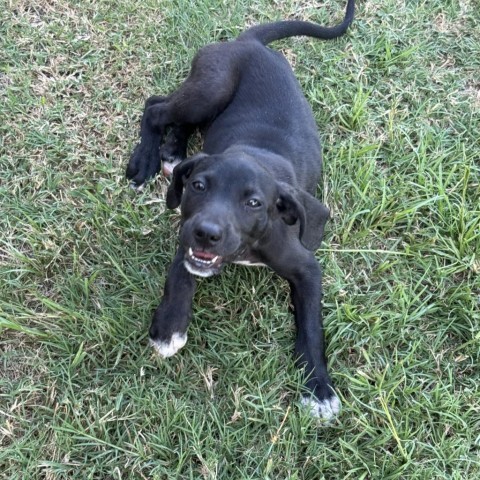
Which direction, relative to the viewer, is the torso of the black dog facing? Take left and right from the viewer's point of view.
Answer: facing the viewer
